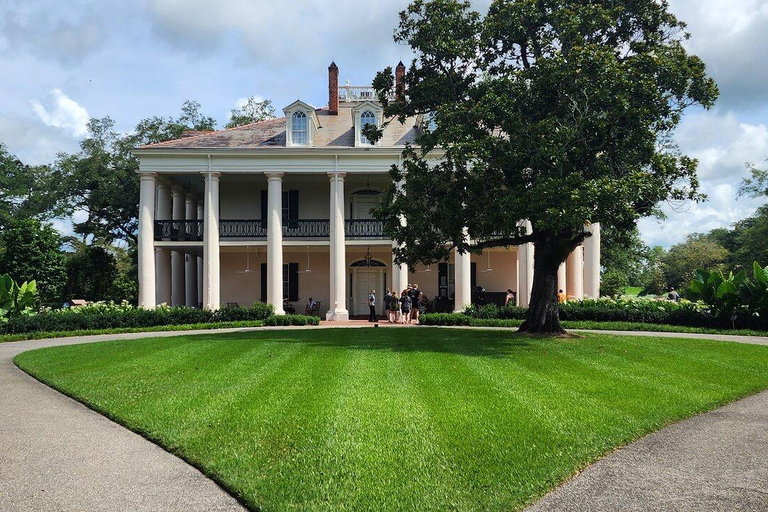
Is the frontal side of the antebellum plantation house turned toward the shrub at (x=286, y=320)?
yes

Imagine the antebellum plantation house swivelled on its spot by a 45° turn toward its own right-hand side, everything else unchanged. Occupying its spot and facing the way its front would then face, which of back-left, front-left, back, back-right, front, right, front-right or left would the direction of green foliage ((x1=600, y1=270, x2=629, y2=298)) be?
back

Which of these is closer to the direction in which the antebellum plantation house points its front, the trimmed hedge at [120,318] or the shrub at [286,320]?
the shrub

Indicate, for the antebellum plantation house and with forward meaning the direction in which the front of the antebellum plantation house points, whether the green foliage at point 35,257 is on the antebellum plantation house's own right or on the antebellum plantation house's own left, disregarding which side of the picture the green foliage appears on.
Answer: on the antebellum plantation house's own right

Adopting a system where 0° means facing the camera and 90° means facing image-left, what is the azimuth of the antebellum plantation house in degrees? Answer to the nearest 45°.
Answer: approximately 0°

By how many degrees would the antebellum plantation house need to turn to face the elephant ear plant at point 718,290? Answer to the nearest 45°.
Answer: approximately 45° to its left
